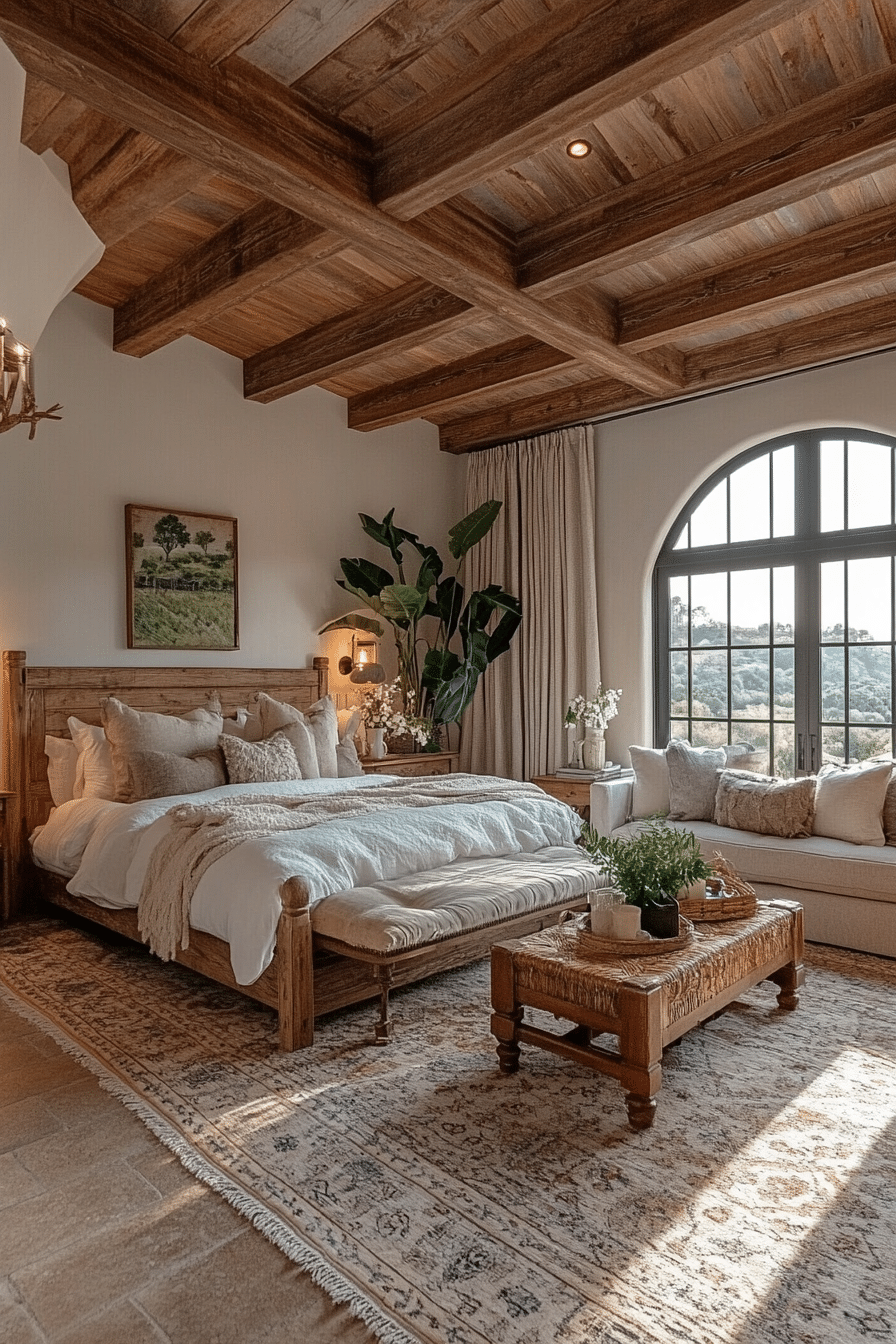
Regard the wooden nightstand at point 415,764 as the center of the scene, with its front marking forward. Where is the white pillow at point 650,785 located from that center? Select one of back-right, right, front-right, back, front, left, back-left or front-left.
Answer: front

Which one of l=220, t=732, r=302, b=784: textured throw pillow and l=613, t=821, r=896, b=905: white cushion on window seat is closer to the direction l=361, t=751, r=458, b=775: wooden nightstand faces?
the white cushion on window seat

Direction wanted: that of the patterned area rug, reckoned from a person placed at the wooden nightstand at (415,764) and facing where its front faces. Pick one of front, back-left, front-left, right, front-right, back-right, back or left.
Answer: front-right

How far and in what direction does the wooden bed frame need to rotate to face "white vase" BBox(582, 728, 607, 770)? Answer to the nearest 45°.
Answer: approximately 45° to its left

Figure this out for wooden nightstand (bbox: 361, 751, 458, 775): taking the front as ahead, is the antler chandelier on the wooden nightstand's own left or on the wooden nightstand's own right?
on the wooden nightstand's own right

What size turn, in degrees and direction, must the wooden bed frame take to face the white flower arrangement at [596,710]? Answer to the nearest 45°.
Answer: approximately 45° to its left

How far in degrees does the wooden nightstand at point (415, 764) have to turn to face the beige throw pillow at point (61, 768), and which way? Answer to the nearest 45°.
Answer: approximately 90° to its right

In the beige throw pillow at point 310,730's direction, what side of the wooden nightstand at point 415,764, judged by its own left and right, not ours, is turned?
right

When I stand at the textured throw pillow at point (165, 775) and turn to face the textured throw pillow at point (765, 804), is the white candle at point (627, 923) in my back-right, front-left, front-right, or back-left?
front-right

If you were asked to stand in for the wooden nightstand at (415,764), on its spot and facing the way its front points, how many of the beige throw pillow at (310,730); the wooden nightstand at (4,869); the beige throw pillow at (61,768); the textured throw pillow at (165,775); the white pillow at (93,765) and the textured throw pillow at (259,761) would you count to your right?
6

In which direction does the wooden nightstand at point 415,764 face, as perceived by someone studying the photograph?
facing the viewer and to the right of the viewer

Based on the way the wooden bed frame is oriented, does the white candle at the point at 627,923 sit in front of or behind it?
in front

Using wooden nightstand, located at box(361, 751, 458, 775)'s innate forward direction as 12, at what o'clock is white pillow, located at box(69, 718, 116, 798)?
The white pillow is roughly at 3 o'clock from the wooden nightstand.

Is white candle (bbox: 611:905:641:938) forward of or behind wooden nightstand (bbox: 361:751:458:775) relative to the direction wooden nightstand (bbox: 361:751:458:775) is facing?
forward

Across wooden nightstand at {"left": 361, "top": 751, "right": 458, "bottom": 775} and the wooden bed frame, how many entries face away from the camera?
0

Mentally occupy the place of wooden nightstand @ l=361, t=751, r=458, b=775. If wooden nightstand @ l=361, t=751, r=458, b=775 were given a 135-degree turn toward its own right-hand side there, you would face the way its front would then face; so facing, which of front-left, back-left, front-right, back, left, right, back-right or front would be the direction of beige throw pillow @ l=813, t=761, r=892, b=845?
back-left
